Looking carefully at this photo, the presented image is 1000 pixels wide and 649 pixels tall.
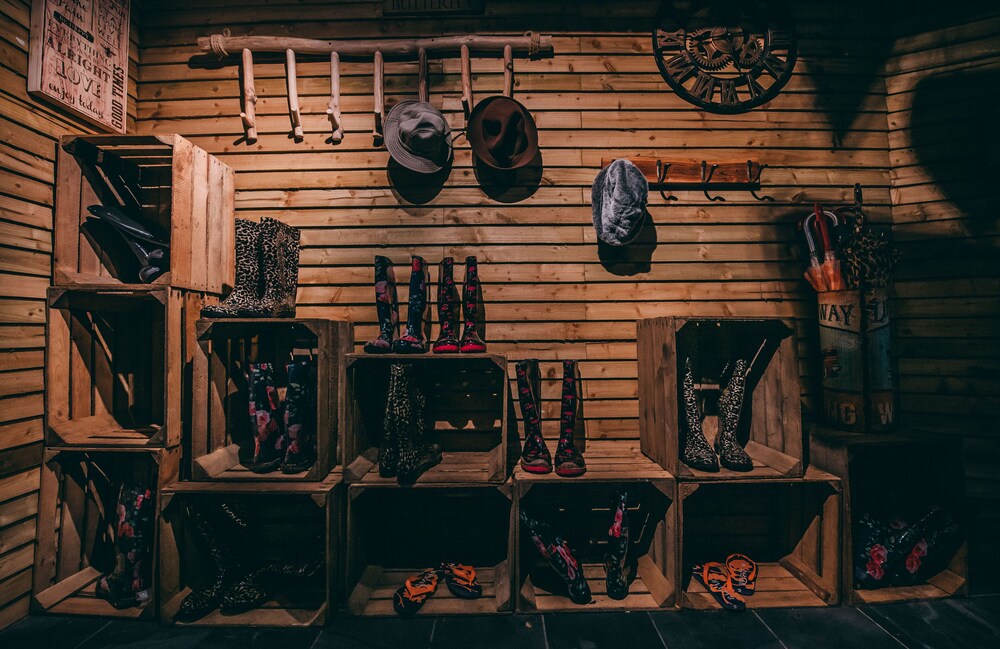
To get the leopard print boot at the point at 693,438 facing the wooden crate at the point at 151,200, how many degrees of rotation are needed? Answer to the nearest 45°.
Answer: approximately 90° to its right

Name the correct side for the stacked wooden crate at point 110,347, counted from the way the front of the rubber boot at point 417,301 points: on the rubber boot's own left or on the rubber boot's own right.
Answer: on the rubber boot's own right

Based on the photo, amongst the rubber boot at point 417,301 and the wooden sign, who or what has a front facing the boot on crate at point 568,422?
the wooden sign

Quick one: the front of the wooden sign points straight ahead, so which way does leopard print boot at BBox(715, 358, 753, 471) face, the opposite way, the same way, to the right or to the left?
to the right

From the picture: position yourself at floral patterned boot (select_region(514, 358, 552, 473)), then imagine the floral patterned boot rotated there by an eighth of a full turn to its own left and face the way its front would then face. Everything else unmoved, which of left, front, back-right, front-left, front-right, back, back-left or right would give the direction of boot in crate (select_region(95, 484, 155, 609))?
back-right

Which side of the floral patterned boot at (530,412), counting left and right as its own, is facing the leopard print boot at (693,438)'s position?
left

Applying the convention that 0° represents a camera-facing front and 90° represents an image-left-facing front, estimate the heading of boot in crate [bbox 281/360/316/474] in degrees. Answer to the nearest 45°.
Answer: approximately 45°
